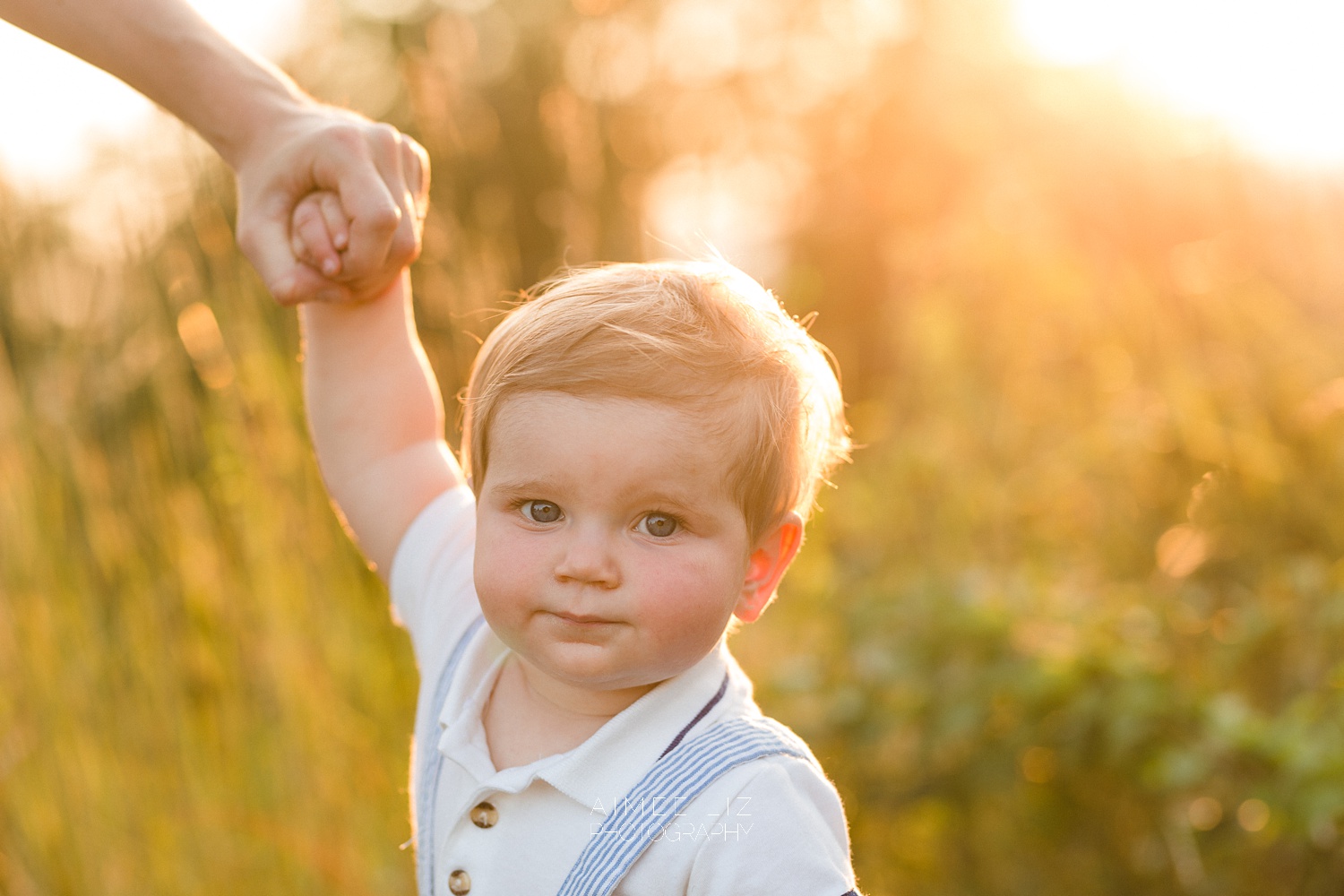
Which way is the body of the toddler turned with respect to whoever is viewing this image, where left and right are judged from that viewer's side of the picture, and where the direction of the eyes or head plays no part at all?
facing the viewer and to the left of the viewer
